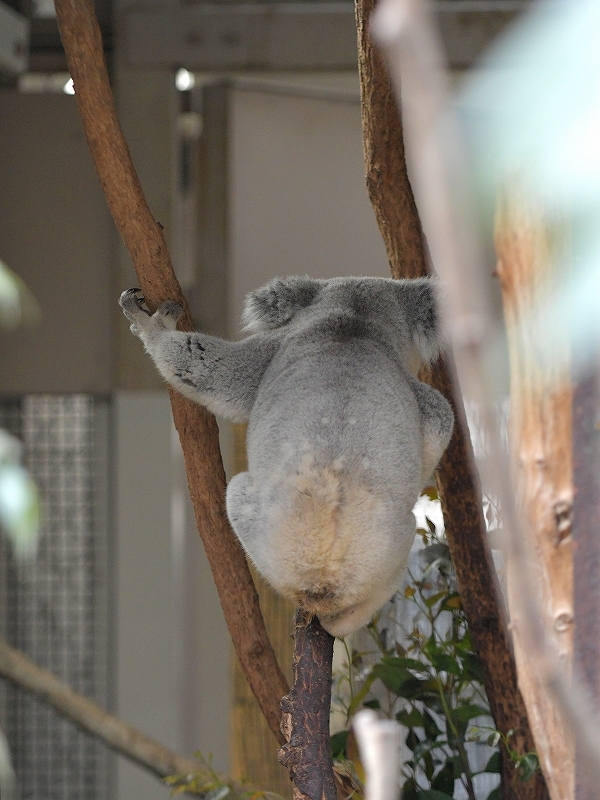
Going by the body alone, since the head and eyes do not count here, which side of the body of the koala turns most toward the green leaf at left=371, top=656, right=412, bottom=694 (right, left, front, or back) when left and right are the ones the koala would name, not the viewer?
front

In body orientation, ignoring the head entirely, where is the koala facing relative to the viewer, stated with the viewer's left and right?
facing away from the viewer
